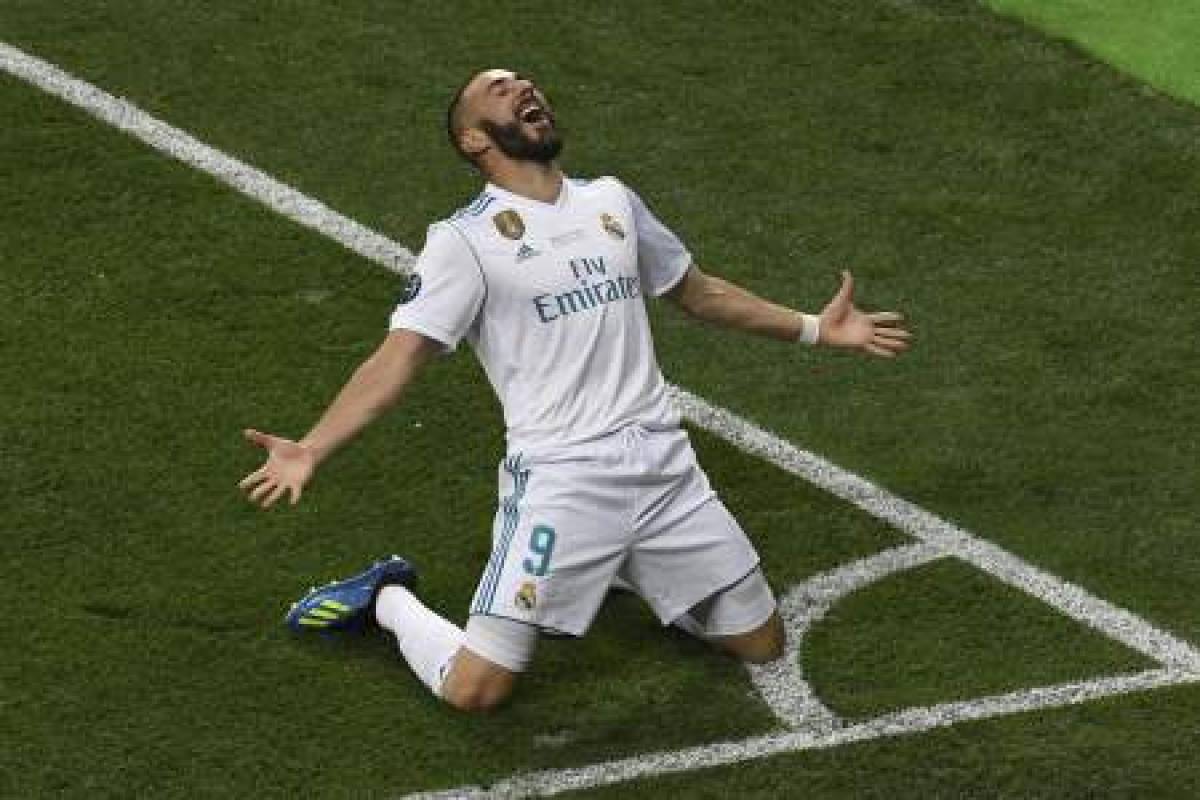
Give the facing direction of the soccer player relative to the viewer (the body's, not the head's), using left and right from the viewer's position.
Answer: facing the viewer and to the right of the viewer

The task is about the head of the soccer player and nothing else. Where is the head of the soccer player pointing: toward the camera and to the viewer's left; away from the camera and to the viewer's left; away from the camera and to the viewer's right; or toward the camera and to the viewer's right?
toward the camera and to the viewer's right
